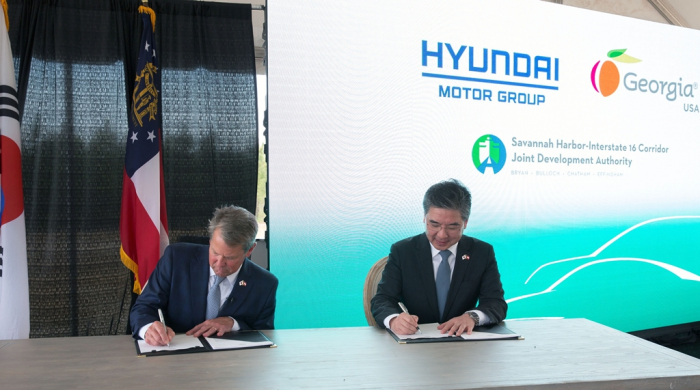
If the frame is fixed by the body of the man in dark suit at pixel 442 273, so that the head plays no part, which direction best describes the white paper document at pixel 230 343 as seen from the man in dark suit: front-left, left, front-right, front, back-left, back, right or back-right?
front-right

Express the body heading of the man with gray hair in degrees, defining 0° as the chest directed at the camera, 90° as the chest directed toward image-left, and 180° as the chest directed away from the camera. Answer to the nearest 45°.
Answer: approximately 0°

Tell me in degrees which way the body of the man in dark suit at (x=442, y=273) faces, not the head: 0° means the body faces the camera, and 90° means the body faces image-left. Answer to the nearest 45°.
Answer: approximately 0°

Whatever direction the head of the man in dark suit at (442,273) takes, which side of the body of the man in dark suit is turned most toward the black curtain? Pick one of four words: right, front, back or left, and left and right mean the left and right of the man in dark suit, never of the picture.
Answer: right

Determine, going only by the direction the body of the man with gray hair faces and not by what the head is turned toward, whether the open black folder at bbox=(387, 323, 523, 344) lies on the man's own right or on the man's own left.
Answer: on the man's own left

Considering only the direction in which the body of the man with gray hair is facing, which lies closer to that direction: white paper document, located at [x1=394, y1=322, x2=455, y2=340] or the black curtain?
the white paper document

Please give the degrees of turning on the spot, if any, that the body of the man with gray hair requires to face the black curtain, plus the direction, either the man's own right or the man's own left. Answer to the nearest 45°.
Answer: approximately 135° to the man's own right

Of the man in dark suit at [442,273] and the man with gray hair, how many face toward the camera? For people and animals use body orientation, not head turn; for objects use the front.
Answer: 2

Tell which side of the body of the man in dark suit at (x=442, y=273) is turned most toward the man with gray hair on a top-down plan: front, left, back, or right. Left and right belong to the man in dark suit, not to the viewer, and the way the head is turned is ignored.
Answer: right
